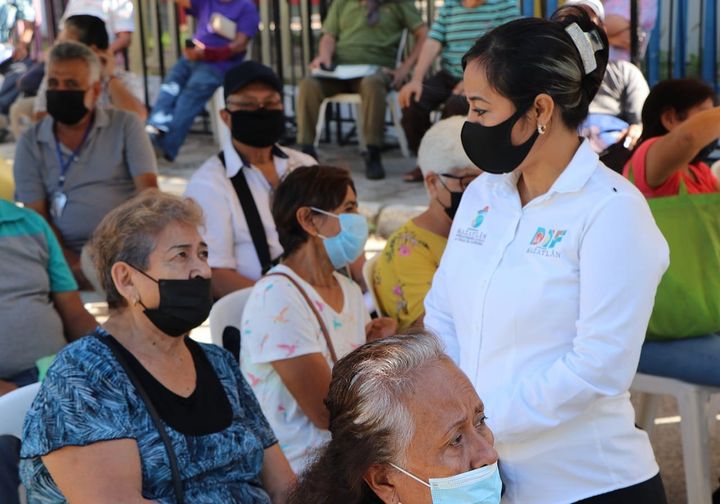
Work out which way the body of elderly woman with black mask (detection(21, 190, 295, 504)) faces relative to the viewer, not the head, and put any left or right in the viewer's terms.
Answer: facing the viewer and to the right of the viewer

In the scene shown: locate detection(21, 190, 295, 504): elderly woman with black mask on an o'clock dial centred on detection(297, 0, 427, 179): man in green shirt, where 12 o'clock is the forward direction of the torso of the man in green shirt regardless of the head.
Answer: The elderly woman with black mask is roughly at 12 o'clock from the man in green shirt.

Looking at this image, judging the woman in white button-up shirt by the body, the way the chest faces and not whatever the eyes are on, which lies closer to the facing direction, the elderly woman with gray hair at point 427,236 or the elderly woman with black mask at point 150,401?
the elderly woman with black mask

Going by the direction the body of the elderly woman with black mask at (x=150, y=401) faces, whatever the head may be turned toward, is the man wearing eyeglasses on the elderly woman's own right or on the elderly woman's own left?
on the elderly woman's own left

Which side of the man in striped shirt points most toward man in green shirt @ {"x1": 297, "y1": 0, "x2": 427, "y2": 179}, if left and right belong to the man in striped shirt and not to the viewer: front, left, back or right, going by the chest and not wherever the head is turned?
right

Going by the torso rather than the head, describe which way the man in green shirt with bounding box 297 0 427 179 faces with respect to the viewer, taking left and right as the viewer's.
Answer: facing the viewer

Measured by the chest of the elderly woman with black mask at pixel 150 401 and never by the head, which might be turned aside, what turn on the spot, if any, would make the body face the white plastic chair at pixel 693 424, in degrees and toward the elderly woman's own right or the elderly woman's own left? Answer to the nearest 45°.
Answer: approximately 45° to the elderly woman's own left

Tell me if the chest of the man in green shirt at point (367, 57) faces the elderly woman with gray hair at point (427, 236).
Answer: yes

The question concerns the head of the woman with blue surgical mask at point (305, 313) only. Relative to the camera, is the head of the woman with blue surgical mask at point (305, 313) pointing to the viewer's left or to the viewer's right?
to the viewer's right

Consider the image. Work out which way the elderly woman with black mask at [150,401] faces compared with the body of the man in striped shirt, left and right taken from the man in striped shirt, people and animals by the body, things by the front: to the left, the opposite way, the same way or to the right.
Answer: to the left

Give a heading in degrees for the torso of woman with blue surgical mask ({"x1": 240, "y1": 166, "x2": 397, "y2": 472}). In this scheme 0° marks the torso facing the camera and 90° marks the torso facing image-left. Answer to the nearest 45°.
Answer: approximately 315°

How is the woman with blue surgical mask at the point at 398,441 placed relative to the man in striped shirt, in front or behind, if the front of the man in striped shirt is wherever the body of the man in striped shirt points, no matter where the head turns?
in front
